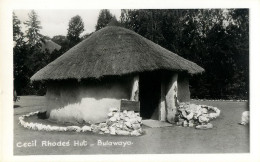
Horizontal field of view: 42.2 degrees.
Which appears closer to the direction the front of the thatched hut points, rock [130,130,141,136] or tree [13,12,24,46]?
the rock

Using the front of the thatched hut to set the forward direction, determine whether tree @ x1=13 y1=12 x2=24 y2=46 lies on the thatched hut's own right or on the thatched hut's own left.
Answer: on the thatched hut's own right

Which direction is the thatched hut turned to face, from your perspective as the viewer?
facing the viewer and to the right of the viewer

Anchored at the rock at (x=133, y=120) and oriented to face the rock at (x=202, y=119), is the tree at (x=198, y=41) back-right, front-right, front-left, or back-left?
front-left

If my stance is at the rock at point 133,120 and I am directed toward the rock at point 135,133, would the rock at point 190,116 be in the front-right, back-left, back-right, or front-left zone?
back-left

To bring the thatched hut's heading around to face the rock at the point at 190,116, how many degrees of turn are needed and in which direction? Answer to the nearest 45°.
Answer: approximately 45° to its left

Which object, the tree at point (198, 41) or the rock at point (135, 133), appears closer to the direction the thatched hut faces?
the rock

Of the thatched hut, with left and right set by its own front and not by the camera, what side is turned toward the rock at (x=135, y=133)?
front

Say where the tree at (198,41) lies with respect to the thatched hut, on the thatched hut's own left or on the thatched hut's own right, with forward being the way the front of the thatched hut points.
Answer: on the thatched hut's own left

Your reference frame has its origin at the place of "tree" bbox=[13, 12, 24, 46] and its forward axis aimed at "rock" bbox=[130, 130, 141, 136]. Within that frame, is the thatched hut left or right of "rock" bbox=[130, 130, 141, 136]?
left

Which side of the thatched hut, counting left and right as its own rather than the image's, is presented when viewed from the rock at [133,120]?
front

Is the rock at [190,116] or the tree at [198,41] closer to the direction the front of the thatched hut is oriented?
the rock
